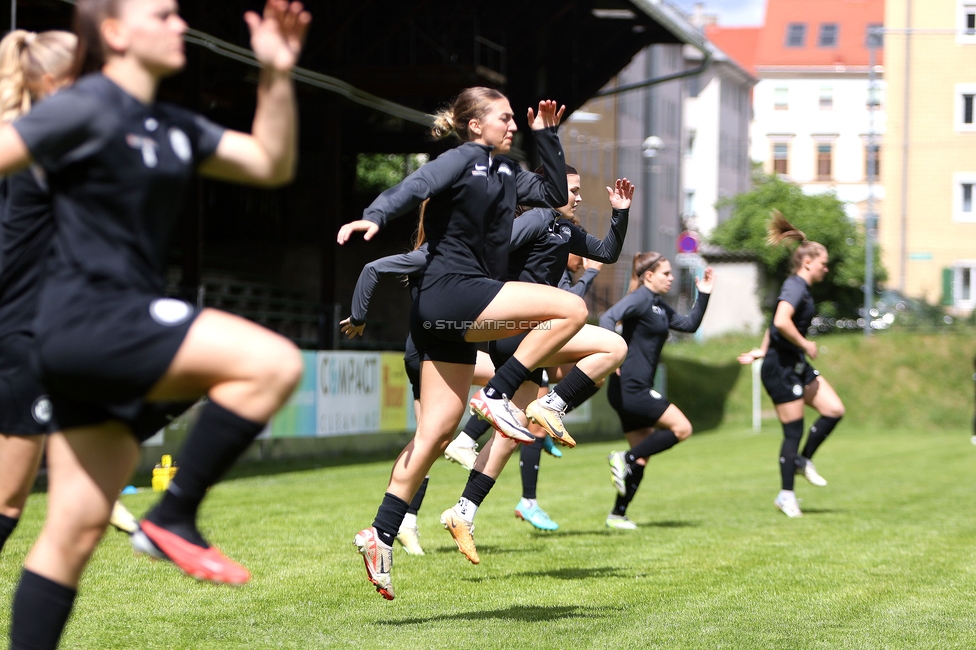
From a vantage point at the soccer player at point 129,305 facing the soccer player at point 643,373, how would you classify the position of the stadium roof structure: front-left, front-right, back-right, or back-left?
front-left

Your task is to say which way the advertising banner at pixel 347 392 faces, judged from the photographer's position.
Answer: facing the viewer and to the right of the viewer

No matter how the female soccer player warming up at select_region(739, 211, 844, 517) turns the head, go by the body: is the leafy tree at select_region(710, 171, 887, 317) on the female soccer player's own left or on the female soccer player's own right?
on the female soccer player's own left

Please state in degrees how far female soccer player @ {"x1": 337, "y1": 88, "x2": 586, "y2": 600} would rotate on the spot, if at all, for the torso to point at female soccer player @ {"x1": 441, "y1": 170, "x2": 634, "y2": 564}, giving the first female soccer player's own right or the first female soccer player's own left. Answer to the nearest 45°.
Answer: approximately 90° to the first female soccer player's own left

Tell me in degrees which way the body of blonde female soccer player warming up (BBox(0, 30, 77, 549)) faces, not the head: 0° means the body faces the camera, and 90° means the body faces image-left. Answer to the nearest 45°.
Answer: approximately 270°

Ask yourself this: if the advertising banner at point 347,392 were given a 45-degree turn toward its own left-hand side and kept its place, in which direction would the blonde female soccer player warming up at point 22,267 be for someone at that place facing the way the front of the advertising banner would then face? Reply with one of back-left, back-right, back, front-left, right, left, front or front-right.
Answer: right

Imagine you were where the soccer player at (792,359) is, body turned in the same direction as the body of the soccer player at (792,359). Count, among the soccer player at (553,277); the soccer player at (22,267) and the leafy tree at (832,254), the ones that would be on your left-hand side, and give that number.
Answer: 1

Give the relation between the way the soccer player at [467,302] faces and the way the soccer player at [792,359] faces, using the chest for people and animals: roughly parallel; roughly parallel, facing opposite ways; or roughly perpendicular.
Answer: roughly parallel

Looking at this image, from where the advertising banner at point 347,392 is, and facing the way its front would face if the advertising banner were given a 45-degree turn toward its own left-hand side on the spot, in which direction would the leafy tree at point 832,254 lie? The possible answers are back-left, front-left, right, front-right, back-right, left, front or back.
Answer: front-left

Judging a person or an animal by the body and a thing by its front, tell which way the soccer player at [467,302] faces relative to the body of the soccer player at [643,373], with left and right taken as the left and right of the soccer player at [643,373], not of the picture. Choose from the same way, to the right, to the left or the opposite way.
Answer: the same way
